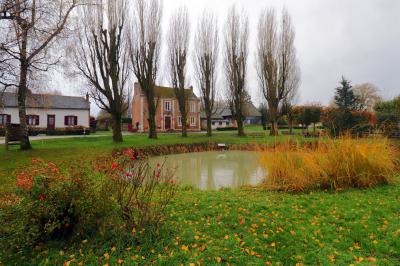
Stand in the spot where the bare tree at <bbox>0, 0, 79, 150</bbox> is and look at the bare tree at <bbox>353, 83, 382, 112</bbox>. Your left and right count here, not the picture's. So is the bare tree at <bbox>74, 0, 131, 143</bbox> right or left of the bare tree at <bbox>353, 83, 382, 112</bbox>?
left

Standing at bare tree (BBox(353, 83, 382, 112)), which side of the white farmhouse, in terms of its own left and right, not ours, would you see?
left

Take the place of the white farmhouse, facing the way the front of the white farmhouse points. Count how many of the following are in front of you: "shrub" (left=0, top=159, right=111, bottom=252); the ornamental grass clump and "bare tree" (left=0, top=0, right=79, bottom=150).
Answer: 3

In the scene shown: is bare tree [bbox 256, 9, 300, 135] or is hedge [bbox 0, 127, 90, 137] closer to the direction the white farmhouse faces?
the hedge

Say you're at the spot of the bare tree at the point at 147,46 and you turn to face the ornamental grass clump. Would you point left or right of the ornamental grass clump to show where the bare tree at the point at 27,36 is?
right

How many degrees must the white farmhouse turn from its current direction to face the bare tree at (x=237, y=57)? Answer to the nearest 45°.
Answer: approximately 45° to its left

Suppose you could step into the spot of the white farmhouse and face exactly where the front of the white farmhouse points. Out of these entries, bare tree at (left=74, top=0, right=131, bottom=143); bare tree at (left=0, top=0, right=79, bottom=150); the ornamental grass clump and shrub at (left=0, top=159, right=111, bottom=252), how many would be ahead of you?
4

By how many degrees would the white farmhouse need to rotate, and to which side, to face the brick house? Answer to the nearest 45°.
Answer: approximately 90° to its left

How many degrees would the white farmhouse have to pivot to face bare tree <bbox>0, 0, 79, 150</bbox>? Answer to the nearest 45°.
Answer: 0° — it already faces it

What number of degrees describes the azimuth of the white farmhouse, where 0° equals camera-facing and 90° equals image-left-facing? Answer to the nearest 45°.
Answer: approximately 0°

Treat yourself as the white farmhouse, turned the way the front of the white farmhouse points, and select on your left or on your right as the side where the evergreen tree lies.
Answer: on your left

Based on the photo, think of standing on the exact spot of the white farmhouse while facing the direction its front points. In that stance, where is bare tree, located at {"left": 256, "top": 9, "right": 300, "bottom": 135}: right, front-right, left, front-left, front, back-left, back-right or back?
front-left
